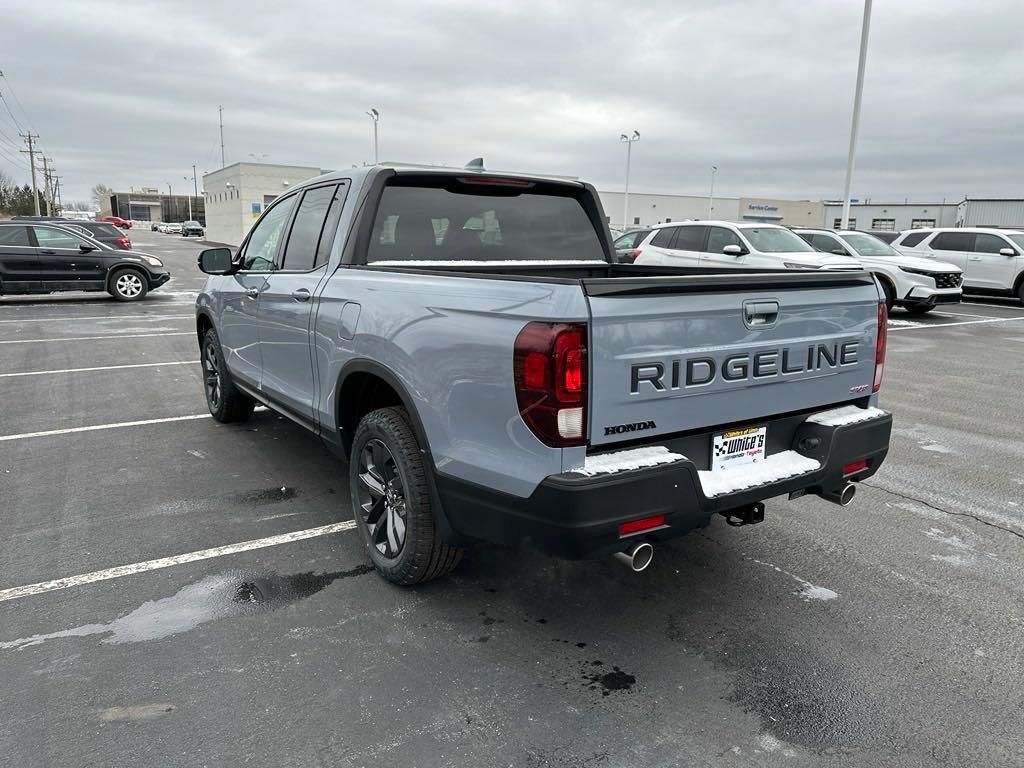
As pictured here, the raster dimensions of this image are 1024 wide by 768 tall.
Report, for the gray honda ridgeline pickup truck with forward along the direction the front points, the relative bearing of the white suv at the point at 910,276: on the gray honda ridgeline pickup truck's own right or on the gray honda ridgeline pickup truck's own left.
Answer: on the gray honda ridgeline pickup truck's own right

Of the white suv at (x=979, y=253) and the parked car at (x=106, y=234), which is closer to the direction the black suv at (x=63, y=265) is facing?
the white suv

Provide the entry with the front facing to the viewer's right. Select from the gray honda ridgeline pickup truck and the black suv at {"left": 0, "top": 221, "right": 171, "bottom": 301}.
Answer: the black suv

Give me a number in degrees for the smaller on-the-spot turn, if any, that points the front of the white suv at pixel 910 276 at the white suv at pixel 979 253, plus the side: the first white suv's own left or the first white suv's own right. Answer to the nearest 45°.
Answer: approximately 135° to the first white suv's own left

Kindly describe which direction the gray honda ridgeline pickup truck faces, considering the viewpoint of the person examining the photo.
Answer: facing away from the viewer and to the left of the viewer

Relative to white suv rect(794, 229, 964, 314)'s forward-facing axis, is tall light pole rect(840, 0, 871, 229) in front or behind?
behind

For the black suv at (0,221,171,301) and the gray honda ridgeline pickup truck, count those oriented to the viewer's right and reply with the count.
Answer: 1

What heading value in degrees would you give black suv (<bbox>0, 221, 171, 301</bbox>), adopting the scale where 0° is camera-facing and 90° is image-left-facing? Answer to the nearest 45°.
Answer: approximately 270°

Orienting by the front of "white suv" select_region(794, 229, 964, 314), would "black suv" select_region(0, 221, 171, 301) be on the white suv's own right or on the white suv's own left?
on the white suv's own right

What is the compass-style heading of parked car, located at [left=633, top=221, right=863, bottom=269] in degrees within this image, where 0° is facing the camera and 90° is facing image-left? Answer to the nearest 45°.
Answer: approximately 315°
